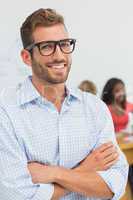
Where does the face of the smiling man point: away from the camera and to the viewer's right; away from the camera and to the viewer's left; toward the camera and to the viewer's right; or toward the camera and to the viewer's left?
toward the camera and to the viewer's right

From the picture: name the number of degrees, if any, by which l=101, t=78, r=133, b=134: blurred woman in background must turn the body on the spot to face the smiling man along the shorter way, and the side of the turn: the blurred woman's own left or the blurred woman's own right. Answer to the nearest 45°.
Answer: approximately 45° to the blurred woman's own right
